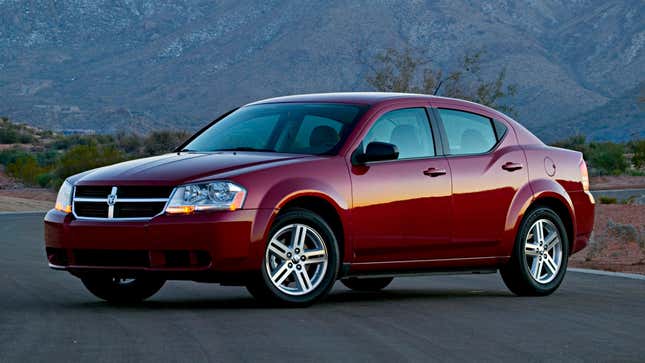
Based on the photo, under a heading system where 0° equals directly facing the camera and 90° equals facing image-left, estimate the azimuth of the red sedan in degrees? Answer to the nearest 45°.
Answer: approximately 45°
